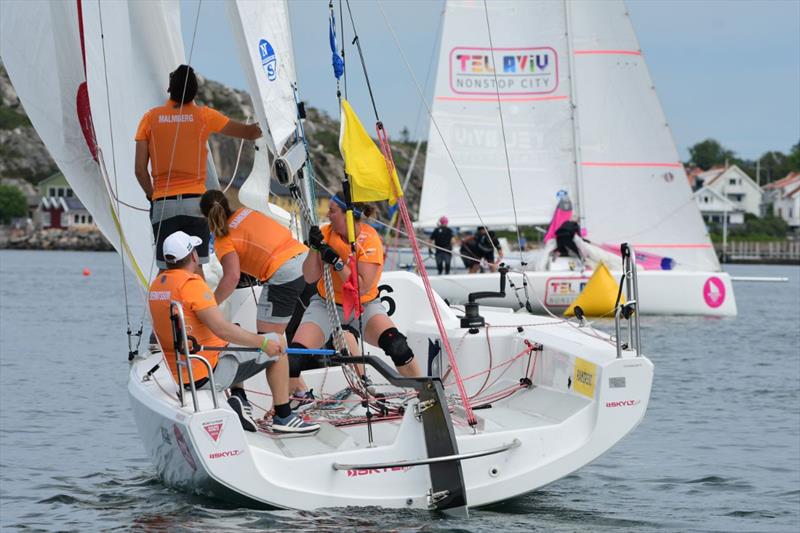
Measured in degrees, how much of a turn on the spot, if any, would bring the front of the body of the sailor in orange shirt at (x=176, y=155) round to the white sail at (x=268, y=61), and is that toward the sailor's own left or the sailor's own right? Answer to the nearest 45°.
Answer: approximately 90° to the sailor's own right

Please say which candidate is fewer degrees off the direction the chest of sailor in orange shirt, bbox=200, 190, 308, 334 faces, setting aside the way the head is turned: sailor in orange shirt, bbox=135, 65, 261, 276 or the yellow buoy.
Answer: the sailor in orange shirt

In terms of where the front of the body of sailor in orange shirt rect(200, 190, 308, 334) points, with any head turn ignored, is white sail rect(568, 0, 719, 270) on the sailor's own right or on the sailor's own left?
on the sailor's own right

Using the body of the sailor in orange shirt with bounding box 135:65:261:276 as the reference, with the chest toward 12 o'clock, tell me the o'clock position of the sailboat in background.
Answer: The sailboat in background is roughly at 1 o'clock from the sailor in orange shirt.

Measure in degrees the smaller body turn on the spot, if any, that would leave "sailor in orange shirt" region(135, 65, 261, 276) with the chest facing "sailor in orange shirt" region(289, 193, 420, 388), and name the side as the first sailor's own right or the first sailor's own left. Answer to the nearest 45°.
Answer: approximately 135° to the first sailor's own right

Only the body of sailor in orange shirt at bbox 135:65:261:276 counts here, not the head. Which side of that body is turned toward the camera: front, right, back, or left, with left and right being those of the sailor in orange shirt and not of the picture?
back
